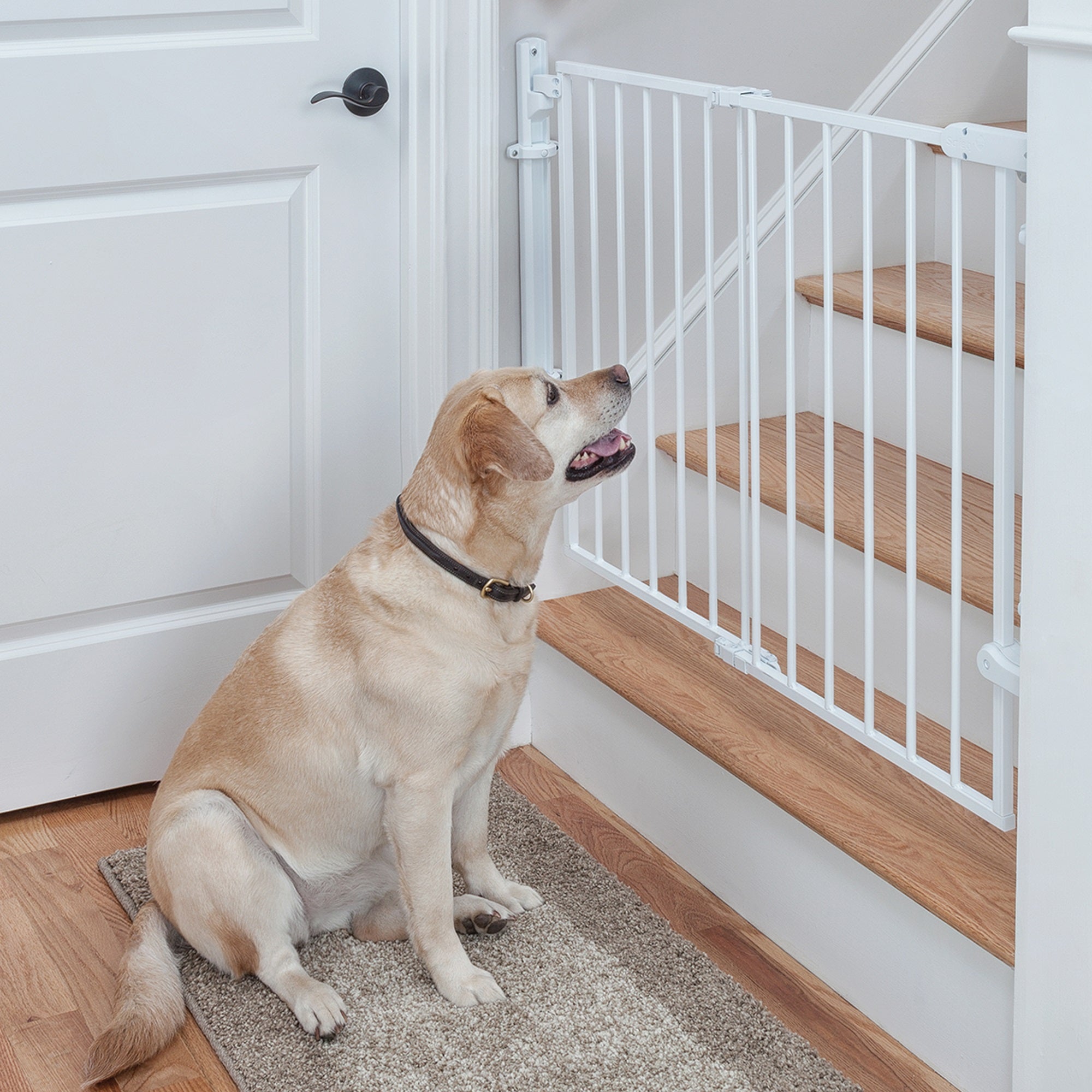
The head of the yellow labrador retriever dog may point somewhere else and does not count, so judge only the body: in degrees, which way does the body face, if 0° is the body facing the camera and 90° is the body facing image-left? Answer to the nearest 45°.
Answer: approximately 270°
